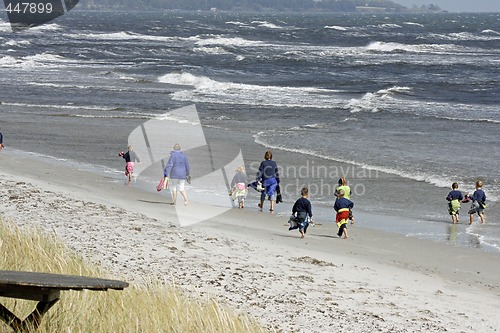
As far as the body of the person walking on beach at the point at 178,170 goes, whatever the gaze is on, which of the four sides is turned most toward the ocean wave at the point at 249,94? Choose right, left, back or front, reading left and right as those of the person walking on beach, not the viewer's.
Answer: front

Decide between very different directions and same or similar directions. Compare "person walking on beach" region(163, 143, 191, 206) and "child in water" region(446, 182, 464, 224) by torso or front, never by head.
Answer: same or similar directions

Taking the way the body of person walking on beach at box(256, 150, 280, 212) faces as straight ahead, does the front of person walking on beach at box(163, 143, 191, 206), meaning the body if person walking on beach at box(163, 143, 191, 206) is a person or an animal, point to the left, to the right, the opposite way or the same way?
the same way

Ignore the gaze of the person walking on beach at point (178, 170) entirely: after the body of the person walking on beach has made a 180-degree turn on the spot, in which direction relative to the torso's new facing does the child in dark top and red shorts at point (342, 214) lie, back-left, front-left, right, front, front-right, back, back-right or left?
front-left

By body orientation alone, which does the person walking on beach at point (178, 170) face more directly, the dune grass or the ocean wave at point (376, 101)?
the ocean wave

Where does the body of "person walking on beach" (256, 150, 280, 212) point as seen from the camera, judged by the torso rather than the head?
away from the camera

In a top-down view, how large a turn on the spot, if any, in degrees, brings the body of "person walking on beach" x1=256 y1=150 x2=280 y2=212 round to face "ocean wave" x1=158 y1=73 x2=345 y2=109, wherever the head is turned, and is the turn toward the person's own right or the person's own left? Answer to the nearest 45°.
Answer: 0° — they already face it

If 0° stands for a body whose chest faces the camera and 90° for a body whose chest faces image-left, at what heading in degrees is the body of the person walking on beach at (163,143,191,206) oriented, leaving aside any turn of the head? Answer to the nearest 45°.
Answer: approximately 180°

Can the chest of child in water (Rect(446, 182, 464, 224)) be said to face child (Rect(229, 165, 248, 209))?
no

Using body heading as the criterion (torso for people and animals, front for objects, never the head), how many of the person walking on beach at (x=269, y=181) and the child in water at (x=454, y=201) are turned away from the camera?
2

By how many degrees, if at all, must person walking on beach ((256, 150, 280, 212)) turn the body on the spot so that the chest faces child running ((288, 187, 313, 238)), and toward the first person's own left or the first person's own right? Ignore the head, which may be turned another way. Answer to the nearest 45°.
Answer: approximately 180°

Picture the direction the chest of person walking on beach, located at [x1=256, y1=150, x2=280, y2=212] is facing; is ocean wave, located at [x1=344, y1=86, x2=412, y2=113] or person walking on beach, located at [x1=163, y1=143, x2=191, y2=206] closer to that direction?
the ocean wave

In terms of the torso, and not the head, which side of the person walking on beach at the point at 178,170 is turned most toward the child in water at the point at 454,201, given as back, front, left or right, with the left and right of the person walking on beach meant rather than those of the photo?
right

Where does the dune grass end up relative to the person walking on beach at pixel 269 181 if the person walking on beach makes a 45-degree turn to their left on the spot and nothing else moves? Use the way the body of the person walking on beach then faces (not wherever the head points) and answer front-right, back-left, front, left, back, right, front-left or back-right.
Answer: back-left
